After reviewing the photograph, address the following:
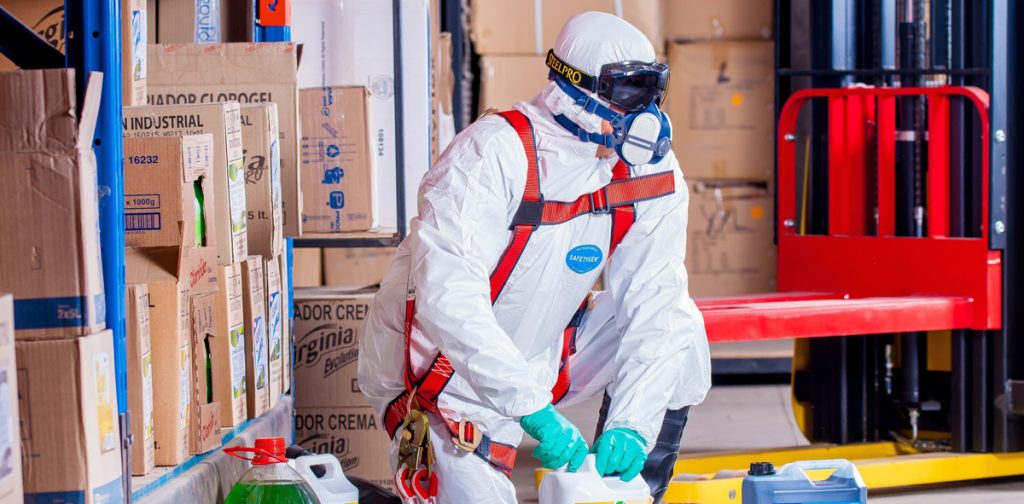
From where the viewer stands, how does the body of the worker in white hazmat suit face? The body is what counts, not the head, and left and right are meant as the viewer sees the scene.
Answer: facing the viewer and to the right of the viewer

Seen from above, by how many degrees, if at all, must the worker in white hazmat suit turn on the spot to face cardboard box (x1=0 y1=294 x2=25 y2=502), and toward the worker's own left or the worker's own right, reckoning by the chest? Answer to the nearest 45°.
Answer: approximately 90° to the worker's own right

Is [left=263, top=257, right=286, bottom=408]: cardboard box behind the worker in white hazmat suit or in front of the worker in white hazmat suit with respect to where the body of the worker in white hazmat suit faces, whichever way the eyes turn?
behind

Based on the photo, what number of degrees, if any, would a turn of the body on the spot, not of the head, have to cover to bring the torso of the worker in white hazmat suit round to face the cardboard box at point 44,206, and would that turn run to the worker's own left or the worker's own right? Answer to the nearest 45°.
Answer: approximately 90° to the worker's own right

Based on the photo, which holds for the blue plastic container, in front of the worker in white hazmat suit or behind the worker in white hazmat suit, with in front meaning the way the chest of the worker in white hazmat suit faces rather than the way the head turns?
in front
